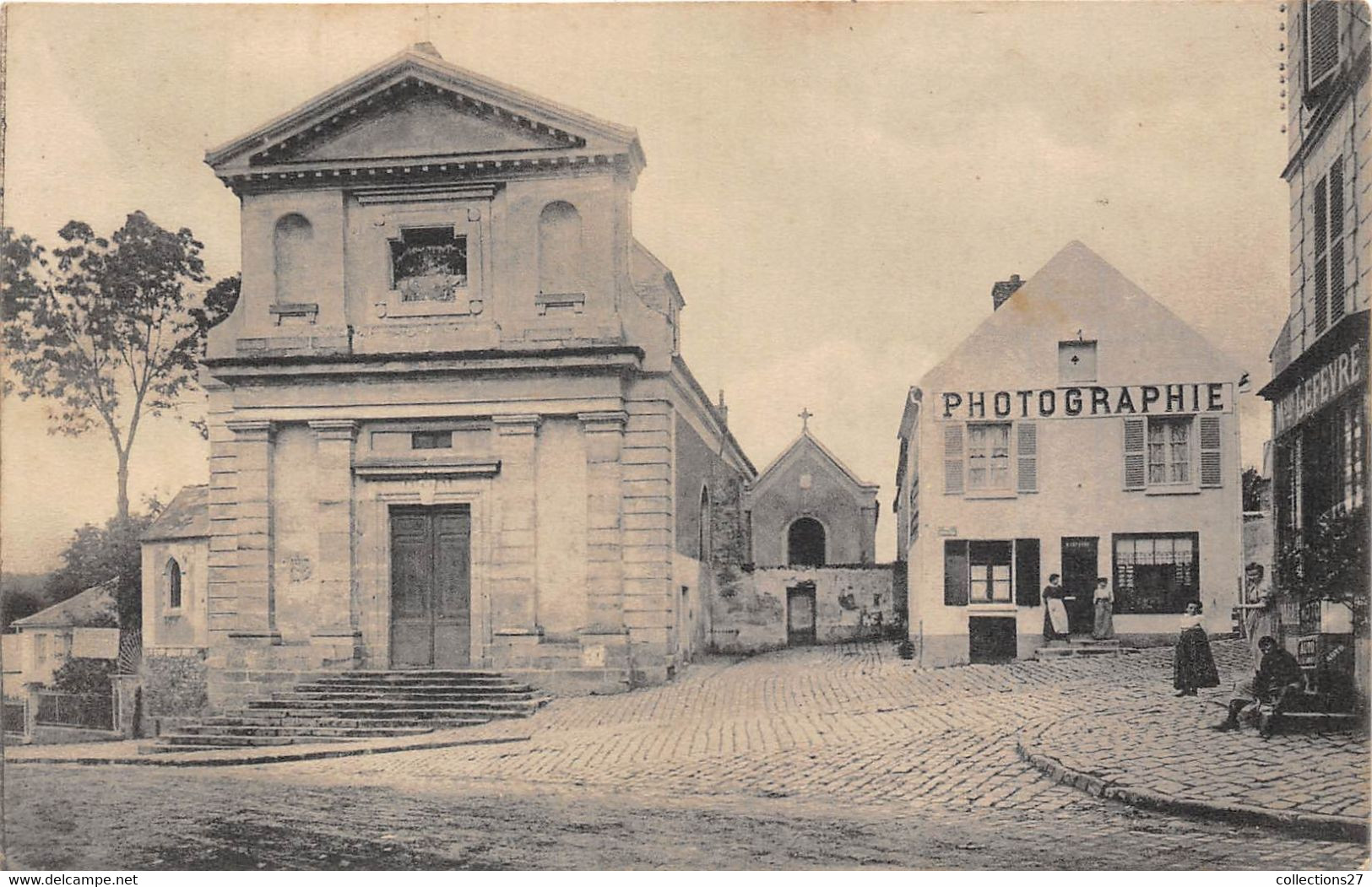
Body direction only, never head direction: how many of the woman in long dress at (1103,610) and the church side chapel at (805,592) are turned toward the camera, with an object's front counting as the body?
2

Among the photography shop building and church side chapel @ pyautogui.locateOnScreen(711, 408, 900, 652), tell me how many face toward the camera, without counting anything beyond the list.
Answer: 2

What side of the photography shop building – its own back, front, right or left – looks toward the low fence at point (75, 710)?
right

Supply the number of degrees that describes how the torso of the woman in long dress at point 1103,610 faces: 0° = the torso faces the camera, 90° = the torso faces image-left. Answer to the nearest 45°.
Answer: approximately 0°

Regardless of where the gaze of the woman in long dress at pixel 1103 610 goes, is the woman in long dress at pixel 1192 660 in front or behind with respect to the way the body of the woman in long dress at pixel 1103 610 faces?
in front

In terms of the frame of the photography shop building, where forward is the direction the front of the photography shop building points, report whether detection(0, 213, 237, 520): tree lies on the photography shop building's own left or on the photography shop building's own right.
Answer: on the photography shop building's own right

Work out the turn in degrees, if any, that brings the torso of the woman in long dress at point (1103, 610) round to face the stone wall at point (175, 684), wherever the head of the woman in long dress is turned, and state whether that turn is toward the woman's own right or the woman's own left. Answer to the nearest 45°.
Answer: approximately 90° to the woman's own right

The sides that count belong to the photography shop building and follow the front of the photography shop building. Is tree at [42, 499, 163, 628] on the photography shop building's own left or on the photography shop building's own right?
on the photography shop building's own right

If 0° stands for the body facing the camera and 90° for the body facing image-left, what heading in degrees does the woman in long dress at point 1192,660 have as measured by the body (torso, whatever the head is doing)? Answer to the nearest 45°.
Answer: approximately 45°

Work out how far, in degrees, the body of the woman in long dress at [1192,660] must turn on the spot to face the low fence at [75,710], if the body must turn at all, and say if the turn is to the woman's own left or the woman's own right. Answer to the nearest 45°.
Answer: approximately 45° to the woman's own right
